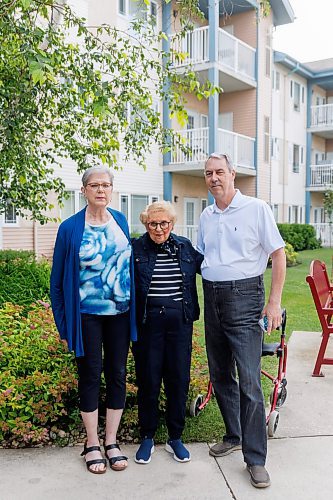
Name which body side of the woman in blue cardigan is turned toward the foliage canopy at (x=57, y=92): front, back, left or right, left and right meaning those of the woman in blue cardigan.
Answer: back

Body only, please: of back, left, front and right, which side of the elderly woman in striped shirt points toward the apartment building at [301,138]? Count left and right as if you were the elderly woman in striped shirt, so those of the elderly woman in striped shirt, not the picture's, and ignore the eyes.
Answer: back

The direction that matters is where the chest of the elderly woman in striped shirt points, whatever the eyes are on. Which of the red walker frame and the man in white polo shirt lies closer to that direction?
the man in white polo shirt

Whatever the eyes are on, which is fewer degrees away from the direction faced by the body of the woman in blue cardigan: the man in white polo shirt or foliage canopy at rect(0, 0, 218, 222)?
the man in white polo shirt

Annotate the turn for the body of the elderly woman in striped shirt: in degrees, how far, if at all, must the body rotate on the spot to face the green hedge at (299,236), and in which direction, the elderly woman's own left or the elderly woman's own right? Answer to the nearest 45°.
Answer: approximately 180°

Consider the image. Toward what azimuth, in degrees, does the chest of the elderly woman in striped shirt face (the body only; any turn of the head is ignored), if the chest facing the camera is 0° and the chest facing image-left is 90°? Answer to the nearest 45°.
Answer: approximately 0°

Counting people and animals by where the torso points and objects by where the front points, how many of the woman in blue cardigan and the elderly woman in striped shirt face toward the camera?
2
